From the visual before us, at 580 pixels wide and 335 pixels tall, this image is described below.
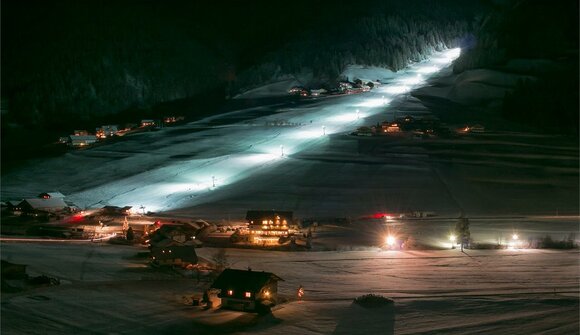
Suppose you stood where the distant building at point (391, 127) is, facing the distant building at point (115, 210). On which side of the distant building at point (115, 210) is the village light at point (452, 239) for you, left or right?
left

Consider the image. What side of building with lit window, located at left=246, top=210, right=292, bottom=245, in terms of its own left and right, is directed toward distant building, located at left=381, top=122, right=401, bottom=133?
back

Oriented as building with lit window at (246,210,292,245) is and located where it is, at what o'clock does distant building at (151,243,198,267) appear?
The distant building is roughly at 1 o'clock from the building with lit window.

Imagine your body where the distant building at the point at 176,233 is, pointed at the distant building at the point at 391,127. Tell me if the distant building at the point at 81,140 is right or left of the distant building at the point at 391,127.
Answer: left

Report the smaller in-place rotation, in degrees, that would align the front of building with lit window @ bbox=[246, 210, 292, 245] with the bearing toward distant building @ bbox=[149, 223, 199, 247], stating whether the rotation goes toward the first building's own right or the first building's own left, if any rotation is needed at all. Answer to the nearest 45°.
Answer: approximately 45° to the first building's own right

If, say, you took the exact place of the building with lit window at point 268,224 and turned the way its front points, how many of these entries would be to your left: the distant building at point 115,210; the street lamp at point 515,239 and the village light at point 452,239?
2

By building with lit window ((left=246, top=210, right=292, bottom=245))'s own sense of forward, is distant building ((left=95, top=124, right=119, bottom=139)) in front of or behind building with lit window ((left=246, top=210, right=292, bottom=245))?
behind

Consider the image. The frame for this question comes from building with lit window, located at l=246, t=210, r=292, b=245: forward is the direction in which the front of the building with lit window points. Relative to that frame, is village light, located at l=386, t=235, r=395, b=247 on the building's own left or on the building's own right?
on the building's own left

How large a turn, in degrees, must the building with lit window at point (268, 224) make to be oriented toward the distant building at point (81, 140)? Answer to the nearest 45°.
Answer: approximately 135° to its right

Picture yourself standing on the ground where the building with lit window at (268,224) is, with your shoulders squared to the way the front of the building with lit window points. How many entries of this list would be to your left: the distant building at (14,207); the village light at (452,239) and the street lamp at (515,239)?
2

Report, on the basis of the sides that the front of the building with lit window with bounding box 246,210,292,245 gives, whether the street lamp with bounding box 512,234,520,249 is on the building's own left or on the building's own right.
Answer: on the building's own left

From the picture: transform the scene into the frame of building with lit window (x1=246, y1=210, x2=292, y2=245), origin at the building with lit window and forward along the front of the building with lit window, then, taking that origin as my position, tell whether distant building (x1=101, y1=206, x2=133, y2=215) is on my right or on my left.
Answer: on my right

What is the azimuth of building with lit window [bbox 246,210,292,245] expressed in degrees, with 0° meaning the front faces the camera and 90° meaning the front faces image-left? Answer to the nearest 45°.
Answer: approximately 0°

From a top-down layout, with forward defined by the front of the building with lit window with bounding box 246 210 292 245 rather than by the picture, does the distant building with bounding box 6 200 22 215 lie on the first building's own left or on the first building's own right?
on the first building's own right

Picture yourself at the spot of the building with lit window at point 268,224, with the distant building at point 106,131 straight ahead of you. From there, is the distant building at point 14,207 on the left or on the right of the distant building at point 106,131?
left

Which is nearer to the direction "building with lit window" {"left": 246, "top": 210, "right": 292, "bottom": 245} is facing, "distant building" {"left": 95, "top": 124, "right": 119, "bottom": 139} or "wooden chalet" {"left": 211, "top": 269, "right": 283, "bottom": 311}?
the wooden chalet

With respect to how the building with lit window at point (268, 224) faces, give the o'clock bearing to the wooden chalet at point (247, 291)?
The wooden chalet is roughly at 12 o'clock from the building with lit window.
